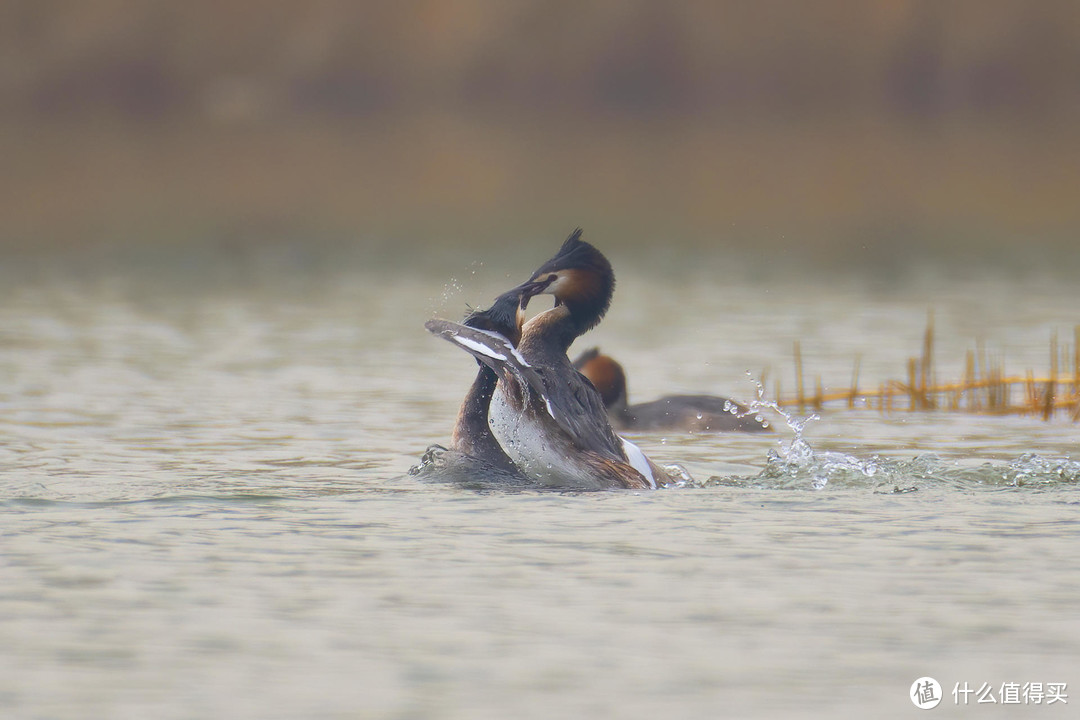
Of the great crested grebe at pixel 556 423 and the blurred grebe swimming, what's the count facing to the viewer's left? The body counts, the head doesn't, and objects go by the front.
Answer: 2

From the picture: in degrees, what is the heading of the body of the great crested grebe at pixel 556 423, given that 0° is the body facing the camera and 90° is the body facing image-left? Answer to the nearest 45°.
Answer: approximately 90°

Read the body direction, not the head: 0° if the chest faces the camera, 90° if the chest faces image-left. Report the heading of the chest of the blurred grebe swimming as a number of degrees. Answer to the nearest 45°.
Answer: approximately 90°

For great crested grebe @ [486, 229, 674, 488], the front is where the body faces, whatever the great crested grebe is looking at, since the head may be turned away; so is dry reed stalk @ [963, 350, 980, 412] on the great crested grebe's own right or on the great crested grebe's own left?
on the great crested grebe's own right

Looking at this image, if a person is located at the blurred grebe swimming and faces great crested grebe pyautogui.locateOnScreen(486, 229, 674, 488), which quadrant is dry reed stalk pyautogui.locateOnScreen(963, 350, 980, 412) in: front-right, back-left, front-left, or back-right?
back-left
